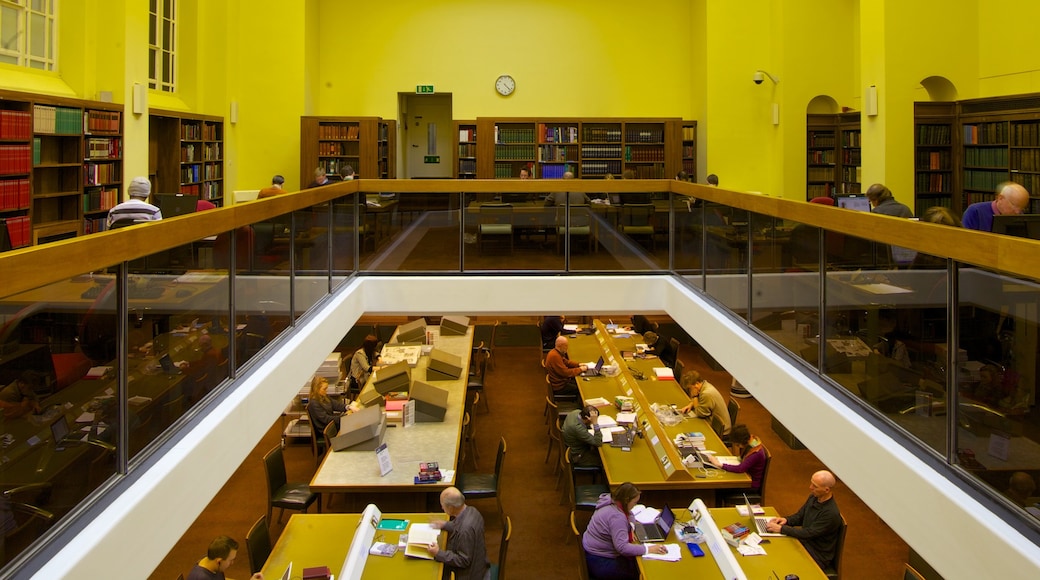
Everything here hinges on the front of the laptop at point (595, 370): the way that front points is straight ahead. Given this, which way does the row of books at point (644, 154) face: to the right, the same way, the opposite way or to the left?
to the left

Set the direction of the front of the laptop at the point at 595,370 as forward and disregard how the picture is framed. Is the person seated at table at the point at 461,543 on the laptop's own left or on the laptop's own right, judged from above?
on the laptop's own left

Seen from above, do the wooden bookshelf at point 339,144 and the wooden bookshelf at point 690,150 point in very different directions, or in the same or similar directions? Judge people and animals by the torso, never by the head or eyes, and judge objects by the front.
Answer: same or similar directions

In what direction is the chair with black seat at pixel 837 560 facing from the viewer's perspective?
to the viewer's left

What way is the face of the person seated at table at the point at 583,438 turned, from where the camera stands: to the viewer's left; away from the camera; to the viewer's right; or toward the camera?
to the viewer's right

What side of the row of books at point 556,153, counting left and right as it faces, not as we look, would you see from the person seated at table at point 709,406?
front

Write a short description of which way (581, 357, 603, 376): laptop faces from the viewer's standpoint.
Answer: facing to the left of the viewer

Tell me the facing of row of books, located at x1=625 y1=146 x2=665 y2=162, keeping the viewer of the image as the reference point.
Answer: facing the viewer

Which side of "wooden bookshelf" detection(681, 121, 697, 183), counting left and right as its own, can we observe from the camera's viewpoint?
front

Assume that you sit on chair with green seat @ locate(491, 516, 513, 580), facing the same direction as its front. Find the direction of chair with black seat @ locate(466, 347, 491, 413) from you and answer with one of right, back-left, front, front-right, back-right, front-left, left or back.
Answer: right

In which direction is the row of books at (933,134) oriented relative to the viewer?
toward the camera

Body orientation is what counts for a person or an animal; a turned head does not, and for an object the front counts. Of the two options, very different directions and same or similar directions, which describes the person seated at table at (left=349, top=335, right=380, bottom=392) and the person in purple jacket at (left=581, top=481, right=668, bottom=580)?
same or similar directions

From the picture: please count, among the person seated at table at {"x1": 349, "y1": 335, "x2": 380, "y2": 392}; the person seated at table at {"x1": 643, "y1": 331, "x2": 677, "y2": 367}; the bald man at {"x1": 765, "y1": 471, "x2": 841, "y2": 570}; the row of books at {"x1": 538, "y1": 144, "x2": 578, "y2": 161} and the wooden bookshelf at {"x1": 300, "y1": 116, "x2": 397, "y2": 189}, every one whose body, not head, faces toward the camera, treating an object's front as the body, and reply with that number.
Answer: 2
